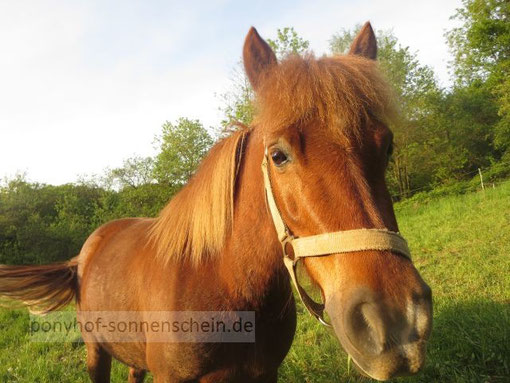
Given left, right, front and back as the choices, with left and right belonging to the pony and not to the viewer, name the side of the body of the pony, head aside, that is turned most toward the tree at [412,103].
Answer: left

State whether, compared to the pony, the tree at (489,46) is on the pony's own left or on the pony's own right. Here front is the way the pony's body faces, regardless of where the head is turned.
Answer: on the pony's own left

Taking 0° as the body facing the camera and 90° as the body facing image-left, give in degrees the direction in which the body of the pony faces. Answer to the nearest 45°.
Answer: approximately 315°

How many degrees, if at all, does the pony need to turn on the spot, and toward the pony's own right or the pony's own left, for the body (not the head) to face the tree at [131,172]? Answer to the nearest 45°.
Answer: approximately 135° to the pony's own left

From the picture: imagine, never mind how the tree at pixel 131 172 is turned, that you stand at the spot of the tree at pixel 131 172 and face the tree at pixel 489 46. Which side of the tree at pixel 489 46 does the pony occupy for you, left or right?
right

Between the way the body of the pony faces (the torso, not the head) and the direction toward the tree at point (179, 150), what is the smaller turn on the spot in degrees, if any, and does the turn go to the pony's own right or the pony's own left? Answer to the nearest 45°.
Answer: approximately 135° to the pony's own left
